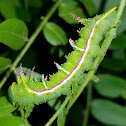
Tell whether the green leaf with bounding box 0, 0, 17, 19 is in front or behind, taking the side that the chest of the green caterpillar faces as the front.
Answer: in front

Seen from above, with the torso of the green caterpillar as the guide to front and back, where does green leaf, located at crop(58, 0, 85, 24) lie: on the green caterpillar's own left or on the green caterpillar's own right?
on the green caterpillar's own right

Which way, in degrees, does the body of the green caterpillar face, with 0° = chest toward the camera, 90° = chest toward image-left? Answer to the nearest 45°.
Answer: approximately 90°

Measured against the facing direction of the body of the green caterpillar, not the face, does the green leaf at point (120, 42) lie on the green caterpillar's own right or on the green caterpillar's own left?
on the green caterpillar's own right

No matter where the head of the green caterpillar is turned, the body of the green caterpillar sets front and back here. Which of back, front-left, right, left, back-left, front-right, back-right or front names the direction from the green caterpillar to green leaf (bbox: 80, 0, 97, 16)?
right

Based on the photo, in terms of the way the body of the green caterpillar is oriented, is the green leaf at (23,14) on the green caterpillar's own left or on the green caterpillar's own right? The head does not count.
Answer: on the green caterpillar's own right
